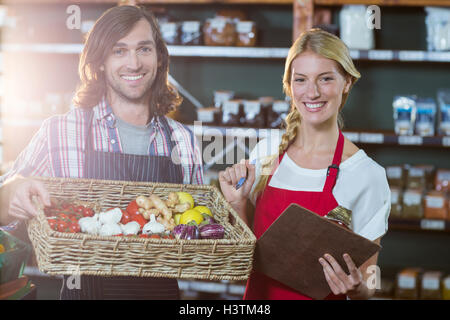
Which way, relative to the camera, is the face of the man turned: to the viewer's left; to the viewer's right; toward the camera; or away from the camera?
toward the camera

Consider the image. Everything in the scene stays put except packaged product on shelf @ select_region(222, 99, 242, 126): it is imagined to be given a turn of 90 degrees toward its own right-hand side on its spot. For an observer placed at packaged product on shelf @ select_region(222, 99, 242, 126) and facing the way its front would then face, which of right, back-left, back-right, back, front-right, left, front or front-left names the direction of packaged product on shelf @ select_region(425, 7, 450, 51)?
back

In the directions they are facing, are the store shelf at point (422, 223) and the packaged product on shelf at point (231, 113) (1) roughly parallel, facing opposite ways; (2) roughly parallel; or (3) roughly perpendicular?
roughly parallel

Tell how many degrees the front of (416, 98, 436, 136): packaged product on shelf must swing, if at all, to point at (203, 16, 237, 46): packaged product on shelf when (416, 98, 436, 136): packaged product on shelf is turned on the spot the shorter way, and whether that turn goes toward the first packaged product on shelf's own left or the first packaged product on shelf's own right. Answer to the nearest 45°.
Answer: approximately 90° to the first packaged product on shelf's own right

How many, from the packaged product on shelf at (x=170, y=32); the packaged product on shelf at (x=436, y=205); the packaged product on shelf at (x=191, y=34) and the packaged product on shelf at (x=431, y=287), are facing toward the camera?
4

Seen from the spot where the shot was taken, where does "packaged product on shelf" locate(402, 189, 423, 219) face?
facing the viewer

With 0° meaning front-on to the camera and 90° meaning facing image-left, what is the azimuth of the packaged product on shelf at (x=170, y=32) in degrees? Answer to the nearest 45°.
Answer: approximately 0°

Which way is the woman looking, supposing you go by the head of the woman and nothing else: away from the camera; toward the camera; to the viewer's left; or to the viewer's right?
toward the camera

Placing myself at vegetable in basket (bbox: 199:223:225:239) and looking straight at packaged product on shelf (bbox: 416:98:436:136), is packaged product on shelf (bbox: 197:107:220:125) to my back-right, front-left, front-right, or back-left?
front-left

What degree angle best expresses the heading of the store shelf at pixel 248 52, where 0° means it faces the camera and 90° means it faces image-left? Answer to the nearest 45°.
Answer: approximately 0°

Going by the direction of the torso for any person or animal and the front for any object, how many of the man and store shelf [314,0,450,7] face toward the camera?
2

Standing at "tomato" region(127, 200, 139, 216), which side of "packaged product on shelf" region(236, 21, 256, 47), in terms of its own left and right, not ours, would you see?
front

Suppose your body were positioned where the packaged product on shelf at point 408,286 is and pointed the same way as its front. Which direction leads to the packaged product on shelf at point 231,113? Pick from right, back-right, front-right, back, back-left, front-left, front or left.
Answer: right

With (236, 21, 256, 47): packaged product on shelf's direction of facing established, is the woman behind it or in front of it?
in front

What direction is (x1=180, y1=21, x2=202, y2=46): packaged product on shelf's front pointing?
toward the camera

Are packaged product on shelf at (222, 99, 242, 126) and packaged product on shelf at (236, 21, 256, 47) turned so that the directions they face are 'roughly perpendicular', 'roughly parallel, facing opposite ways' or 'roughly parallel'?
roughly parallel
